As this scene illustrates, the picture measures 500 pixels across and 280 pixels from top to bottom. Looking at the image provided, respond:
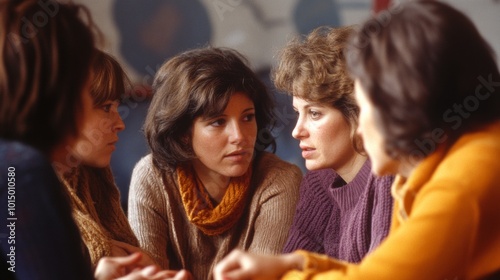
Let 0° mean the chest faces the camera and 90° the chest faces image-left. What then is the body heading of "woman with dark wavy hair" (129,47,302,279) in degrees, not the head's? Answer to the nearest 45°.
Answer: approximately 0°

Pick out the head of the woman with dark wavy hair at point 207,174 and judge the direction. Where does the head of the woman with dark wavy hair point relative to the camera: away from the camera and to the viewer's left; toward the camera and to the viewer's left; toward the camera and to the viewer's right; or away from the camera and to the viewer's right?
toward the camera and to the viewer's right
